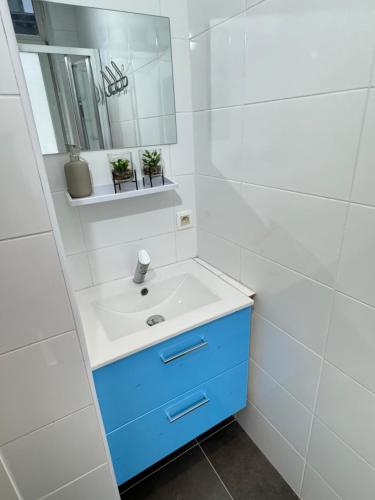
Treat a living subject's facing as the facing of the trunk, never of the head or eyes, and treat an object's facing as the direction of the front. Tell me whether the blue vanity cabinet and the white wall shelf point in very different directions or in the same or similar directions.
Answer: same or similar directions

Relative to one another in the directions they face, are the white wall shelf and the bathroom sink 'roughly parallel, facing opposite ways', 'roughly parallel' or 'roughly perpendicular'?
roughly parallel

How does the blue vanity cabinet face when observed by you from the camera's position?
facing the viewer and to the right of the viewer
